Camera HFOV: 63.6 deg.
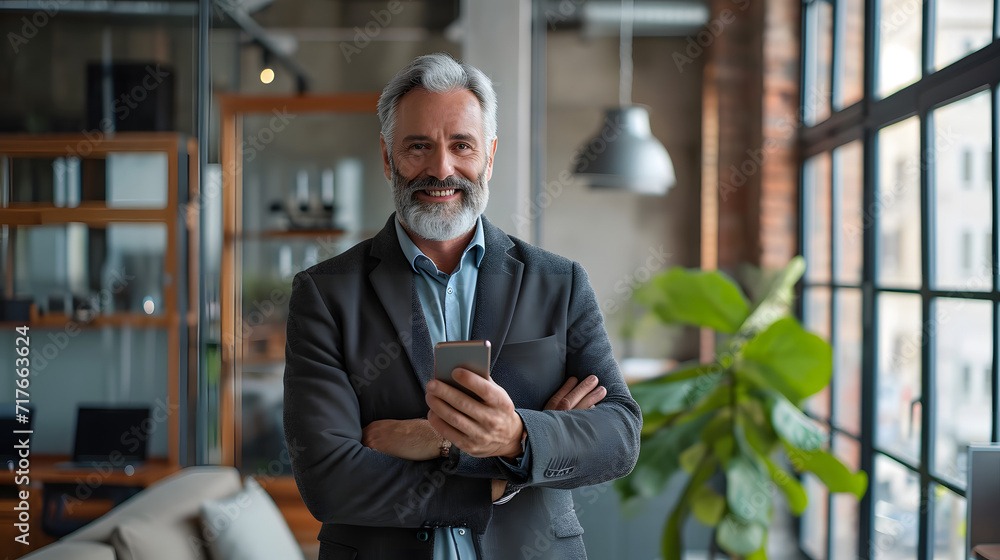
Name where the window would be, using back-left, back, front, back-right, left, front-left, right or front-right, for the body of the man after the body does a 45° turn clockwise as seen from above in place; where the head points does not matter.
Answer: back

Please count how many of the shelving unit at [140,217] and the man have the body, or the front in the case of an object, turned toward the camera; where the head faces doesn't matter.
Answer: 2

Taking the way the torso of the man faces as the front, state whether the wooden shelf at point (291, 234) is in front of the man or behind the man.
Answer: behind

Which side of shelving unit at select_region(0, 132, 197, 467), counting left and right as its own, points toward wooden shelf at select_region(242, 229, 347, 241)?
left

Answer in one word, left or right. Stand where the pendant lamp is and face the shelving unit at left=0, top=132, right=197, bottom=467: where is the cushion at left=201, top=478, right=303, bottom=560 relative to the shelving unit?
left

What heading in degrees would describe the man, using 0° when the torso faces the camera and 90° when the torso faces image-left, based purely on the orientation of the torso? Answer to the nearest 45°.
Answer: approximately 0°

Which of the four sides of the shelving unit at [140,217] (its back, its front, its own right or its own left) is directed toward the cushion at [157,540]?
front

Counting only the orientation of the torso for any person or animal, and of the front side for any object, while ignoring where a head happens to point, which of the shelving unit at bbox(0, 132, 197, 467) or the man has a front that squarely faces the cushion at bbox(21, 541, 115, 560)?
the shelving unit

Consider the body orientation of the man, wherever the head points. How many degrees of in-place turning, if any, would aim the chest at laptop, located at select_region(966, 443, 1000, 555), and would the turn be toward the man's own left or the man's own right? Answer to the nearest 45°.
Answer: approximately 135° to the man's own left

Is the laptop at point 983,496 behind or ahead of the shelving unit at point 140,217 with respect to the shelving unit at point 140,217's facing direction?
ahead

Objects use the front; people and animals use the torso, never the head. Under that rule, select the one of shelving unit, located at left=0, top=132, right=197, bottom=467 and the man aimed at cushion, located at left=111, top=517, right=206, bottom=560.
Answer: the shelving unit

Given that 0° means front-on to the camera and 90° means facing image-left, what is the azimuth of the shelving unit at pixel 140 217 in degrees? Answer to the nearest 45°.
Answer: approximately 0°
